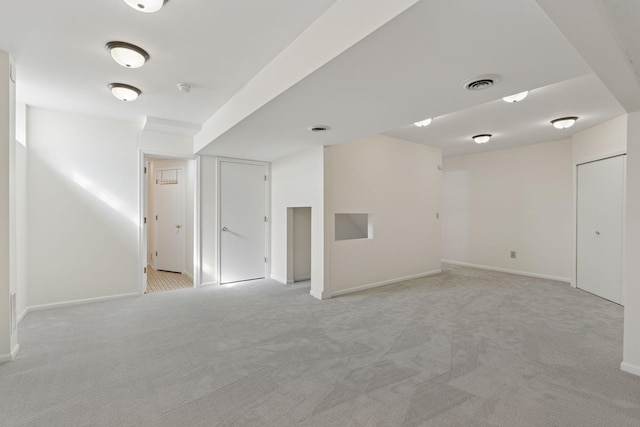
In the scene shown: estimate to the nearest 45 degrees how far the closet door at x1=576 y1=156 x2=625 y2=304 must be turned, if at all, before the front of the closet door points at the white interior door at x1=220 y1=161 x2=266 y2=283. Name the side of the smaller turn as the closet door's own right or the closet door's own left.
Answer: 0° — it already faces it

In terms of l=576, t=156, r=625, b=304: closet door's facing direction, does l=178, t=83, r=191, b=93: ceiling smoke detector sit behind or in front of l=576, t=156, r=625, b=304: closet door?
in front

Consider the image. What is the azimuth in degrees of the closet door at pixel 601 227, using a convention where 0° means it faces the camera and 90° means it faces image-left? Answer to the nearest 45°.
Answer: approximately 45°

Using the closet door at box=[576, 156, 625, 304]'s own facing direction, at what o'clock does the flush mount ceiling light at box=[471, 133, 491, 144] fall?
The flush mount ceiling light is roughly at 1 o'clock from the closet door.

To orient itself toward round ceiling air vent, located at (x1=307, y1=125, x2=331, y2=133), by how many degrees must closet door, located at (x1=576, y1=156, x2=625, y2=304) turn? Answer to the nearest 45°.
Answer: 0° — it already faces it

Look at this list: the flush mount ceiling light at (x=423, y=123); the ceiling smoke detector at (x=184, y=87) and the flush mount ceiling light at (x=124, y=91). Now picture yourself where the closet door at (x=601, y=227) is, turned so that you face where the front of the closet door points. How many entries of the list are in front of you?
3

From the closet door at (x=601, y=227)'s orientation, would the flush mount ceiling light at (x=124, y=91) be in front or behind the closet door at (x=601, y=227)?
in front

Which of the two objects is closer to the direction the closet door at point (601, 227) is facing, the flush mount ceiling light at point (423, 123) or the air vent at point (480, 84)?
the flush mount ceiling light

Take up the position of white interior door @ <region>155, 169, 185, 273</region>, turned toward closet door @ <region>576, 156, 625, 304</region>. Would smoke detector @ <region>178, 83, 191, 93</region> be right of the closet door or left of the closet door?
right

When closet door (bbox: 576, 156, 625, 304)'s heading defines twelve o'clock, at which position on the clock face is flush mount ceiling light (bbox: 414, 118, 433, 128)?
The flush mount ceiling light is roughly at 12 o'clock from the closet door.
